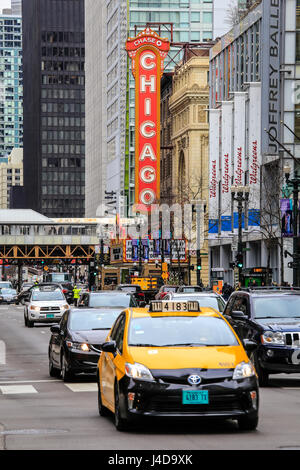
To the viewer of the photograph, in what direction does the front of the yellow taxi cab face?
facing the viewer

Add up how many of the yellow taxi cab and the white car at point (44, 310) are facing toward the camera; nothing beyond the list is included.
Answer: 2

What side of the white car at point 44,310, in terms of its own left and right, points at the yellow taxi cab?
front

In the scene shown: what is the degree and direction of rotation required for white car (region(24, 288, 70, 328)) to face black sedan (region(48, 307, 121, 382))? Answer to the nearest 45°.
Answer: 0° — it already faces it

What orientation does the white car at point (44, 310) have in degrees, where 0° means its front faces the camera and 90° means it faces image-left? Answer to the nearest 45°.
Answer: approximately 0°

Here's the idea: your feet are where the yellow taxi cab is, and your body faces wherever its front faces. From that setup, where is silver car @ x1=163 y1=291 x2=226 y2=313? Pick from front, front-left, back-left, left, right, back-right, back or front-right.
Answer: back

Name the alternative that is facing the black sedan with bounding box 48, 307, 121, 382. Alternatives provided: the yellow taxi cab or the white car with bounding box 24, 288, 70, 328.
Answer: the white car

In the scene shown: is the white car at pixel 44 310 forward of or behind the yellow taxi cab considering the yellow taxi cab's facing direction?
behind
